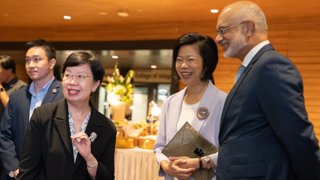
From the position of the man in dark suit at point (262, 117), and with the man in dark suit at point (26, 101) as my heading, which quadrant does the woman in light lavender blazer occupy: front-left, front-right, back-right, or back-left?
front-right

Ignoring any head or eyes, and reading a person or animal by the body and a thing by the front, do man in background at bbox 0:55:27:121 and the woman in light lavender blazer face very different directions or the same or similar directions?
same or similar directions

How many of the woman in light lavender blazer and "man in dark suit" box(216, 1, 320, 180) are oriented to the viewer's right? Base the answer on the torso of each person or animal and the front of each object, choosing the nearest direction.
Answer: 0

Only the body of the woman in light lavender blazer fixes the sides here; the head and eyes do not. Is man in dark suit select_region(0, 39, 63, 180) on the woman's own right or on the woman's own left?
on the woman's own right

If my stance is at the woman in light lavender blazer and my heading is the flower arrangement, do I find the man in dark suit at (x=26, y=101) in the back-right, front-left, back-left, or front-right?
front-left

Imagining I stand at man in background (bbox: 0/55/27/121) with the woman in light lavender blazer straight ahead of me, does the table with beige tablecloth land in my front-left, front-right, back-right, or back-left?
front-left

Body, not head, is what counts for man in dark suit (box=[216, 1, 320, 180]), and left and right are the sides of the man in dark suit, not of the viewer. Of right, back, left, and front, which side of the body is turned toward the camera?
left

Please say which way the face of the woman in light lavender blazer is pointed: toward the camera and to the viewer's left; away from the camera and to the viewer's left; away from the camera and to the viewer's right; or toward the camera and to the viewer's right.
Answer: toward the camera and to the viewer's left
